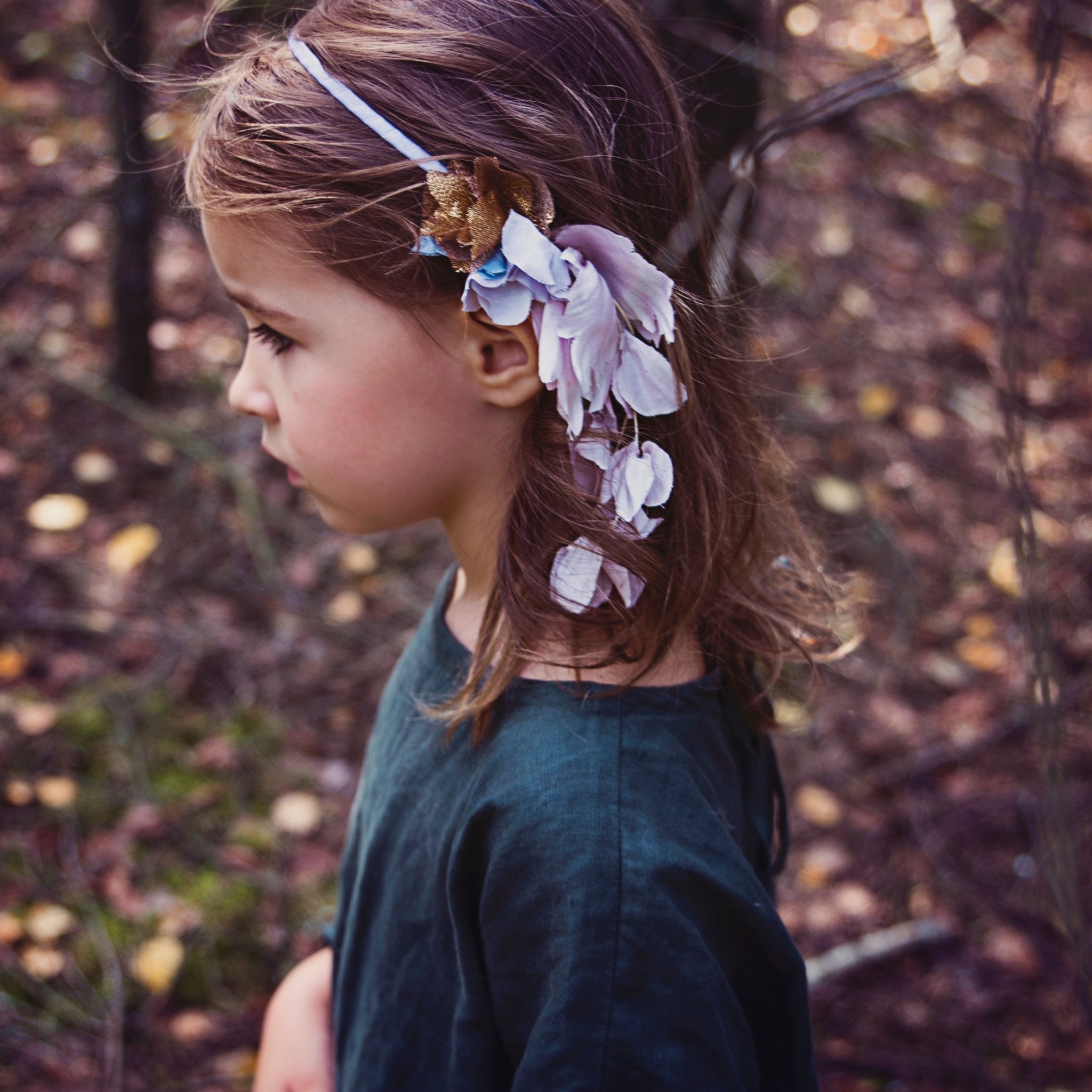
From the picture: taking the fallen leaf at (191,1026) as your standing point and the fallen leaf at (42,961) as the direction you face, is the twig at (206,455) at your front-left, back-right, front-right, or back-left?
front-right

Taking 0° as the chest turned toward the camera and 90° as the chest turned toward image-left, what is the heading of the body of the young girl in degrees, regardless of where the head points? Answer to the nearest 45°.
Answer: approximately 90°

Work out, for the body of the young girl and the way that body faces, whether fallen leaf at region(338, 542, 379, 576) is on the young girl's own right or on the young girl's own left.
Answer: on the young girl's own right

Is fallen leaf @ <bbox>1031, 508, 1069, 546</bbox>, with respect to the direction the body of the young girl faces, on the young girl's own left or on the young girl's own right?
on the young girl's own right

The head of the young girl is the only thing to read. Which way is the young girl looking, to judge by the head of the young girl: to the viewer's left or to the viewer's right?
to the viewer's left

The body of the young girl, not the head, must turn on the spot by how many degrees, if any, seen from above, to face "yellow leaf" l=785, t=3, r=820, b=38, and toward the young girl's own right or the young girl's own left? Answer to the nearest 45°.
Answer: approximately 90° to the young girl's own right
